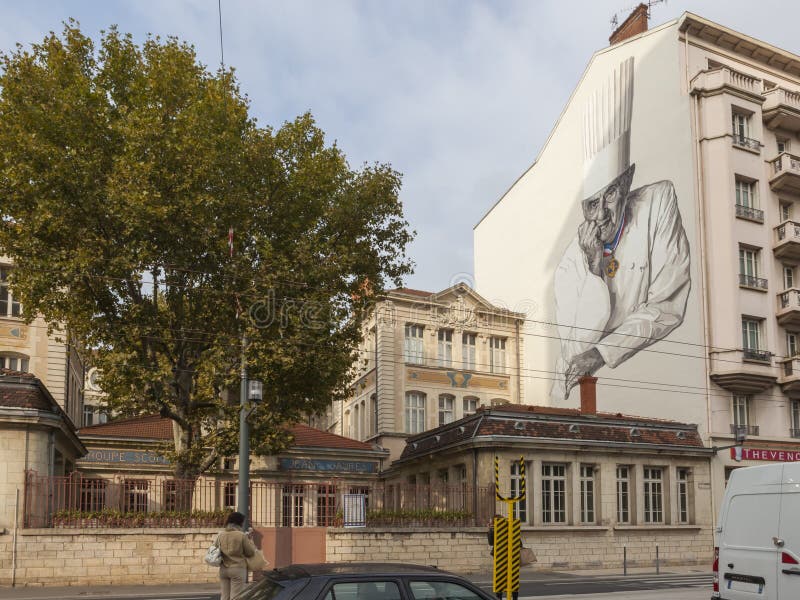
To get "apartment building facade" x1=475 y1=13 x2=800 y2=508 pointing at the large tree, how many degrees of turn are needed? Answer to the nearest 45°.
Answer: approximately 90° to its right

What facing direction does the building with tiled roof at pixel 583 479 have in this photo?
toward the camera

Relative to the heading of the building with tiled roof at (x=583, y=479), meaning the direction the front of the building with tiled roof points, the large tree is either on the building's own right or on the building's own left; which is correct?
on the building's own right

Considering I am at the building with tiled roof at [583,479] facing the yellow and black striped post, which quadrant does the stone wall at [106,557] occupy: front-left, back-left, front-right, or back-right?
front-right

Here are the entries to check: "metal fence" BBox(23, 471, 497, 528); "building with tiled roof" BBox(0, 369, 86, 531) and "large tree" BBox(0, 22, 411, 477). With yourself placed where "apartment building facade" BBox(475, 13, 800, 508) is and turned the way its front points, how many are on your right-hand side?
3

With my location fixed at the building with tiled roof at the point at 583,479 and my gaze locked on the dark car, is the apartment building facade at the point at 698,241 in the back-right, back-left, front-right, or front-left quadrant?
back-left

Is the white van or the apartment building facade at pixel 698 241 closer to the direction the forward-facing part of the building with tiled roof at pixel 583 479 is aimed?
the white van

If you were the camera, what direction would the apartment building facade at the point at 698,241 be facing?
facing the viewer and to the right of the viewer

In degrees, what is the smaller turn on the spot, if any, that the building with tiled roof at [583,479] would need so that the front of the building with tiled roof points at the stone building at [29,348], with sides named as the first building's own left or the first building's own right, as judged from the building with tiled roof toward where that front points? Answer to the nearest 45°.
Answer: approximately 90° to the first building's own right

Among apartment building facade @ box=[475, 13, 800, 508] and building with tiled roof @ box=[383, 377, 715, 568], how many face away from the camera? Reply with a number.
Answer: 0

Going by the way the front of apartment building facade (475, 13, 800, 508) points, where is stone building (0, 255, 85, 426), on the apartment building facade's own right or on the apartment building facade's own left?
on the apartment building facade's own right
